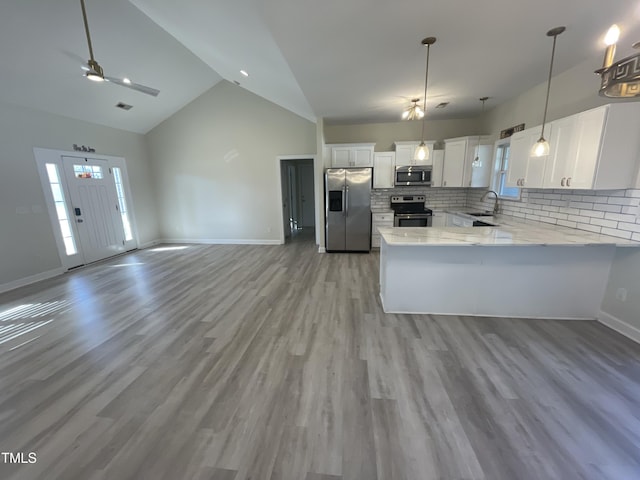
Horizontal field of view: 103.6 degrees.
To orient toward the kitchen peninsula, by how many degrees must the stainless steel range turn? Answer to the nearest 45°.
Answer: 0° — it already faces it

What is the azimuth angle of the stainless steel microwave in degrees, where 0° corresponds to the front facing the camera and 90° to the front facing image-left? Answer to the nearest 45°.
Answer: approximately 0°

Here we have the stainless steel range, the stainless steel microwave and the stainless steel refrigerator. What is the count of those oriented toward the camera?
3

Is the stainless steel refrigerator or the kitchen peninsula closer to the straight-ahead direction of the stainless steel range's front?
the kitchen peninsula

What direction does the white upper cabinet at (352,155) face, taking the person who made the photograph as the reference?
facing the viewer

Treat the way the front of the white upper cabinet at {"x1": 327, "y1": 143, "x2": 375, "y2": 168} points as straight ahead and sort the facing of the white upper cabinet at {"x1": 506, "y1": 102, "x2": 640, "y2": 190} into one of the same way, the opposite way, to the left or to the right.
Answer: to the right

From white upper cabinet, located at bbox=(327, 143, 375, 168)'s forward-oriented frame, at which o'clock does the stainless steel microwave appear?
The stainless steel microwave is roughly at 9 o'clock from the white upper cabinet.

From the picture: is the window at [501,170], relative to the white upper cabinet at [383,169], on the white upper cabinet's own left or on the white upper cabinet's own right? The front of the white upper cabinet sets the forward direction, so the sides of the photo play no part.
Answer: on the white upper cabinet's own left

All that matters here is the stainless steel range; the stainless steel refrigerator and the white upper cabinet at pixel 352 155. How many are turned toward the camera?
3

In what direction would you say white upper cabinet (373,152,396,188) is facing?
toward the camera
